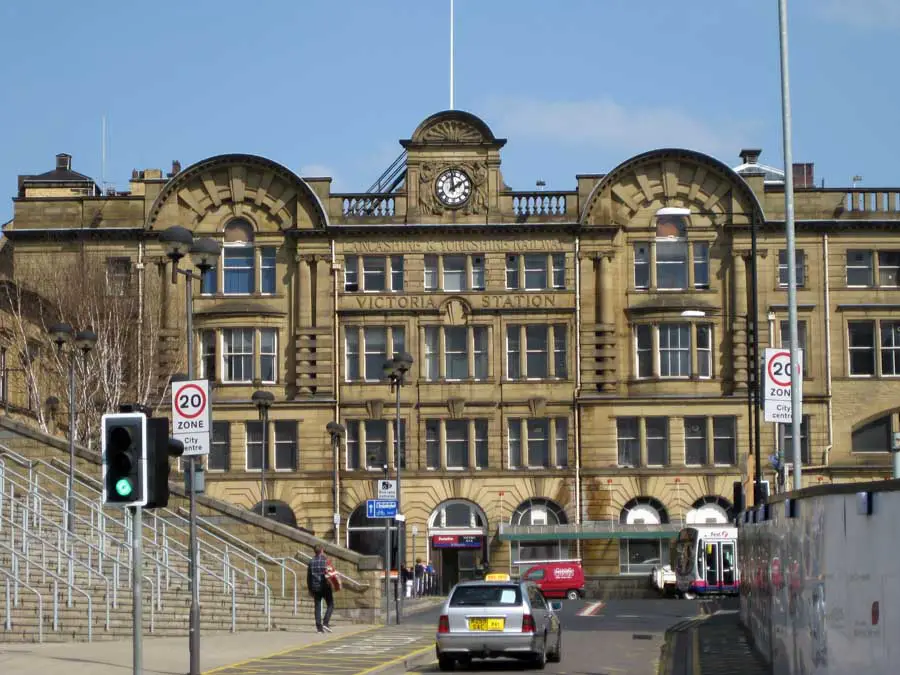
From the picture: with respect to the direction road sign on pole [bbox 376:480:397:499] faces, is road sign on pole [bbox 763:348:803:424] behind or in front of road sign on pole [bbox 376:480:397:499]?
in front

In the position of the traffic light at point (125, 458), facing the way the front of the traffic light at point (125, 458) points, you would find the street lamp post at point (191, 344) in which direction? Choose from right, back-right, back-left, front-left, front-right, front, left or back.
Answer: back

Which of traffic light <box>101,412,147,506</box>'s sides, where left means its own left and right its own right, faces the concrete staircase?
back

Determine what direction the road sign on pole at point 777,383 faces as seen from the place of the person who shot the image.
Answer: facing the viewer

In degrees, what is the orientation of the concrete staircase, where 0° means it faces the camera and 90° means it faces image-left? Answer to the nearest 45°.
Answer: approximately 315°

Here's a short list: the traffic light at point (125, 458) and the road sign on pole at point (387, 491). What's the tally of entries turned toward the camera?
2

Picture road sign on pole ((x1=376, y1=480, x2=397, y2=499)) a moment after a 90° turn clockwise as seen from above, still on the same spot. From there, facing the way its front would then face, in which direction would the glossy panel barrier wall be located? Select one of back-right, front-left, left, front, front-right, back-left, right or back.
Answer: left

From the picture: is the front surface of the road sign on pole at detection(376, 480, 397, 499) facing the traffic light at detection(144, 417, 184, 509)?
yes

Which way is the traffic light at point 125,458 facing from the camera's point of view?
toward the camera

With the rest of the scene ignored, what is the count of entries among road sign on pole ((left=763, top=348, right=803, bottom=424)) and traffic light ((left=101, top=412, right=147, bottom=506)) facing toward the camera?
2

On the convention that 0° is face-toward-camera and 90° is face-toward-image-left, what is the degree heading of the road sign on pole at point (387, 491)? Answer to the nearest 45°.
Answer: approximately 0°

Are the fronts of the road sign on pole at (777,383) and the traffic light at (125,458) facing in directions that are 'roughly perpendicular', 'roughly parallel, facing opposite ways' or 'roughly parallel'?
roughly parallel

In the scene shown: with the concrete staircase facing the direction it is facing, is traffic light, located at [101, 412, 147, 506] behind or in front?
in front

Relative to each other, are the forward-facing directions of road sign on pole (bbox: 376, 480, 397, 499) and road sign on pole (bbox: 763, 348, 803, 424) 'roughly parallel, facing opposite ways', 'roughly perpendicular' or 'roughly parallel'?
roughly parallel
